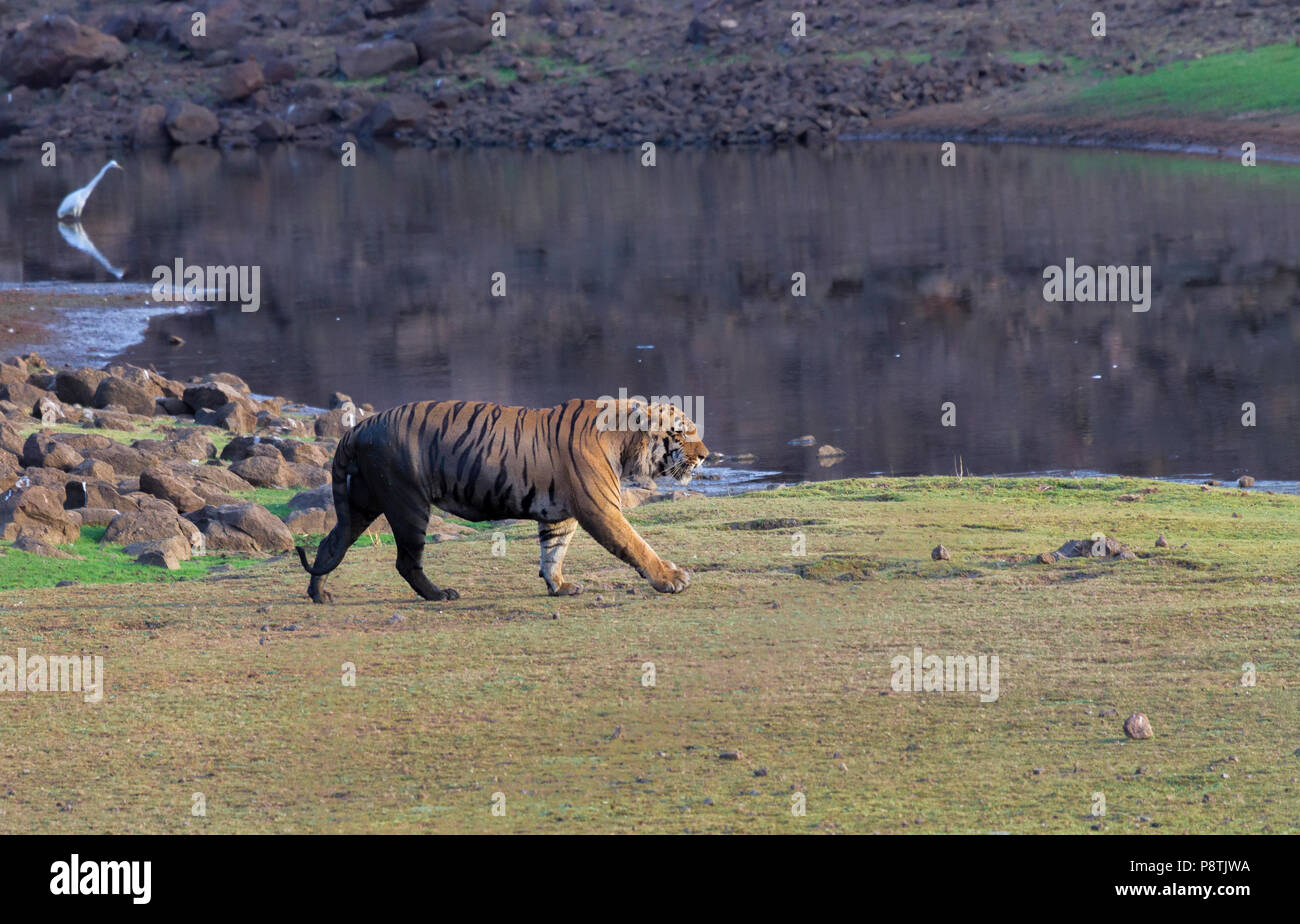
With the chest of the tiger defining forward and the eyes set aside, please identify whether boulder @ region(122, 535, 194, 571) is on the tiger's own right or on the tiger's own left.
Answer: on the tiger's own left

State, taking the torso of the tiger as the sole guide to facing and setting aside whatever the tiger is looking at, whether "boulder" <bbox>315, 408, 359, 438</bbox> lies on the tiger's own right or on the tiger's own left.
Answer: on the tiger's own left

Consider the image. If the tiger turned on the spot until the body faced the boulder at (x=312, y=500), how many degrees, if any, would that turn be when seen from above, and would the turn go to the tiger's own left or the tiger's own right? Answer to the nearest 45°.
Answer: approximately 90° to the tiger's own left

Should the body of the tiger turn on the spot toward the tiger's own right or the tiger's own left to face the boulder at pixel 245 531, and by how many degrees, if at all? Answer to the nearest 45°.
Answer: approximately 135° to the tiger's own left

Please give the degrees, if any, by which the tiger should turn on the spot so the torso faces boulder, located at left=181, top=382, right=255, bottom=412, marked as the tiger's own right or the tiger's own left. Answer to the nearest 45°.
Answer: approximately 90° to the tiger's own left

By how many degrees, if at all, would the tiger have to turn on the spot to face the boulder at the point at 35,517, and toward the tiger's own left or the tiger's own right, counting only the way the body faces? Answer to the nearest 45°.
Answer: approximately 135° to the tiger's own left

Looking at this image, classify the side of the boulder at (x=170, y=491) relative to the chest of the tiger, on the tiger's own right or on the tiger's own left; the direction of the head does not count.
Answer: on the tiger's own left

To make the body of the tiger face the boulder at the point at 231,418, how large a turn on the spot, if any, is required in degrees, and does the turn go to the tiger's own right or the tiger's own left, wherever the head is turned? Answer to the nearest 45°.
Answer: approximately 90° to the tiger's own left

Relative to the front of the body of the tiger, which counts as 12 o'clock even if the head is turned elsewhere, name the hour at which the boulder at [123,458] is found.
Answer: The boulder is roughly at 8 o'clock from the tiger.

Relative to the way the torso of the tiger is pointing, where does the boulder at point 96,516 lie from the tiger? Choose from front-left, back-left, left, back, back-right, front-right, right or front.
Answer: back-left

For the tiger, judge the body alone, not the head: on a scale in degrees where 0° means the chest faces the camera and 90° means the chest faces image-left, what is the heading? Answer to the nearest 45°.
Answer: approximately 270°
